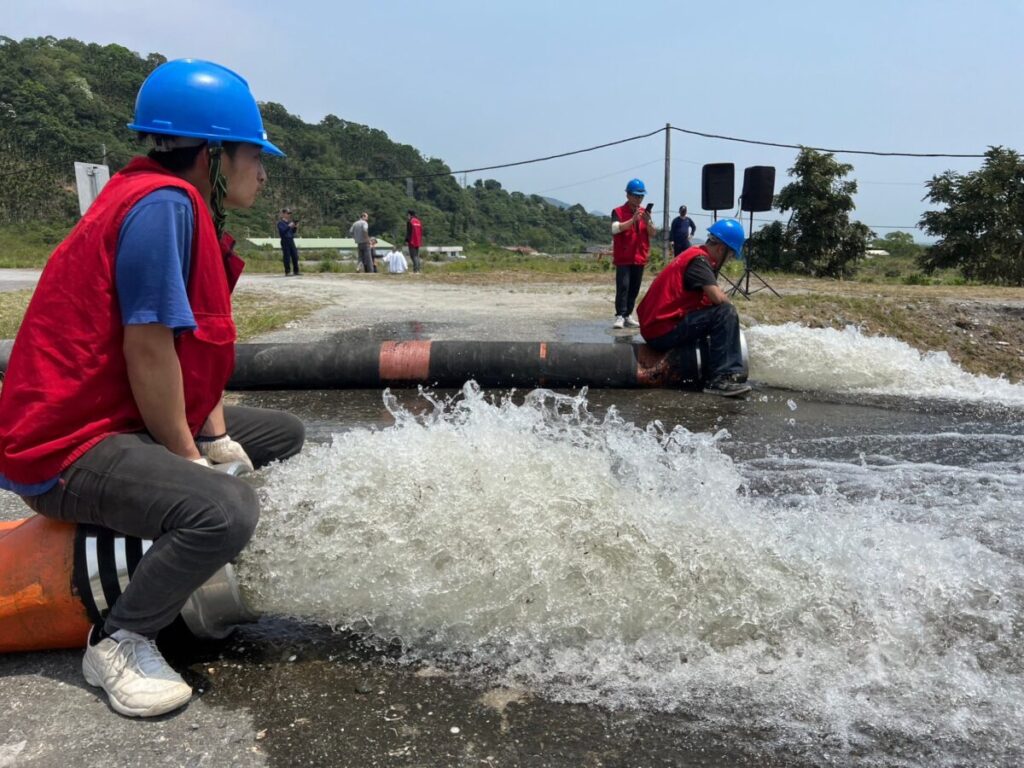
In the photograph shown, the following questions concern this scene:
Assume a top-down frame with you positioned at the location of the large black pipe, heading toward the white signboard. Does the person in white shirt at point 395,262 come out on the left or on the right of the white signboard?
right

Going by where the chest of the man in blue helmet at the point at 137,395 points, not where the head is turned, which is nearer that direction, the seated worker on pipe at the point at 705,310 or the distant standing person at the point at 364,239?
the seated worker on pipe

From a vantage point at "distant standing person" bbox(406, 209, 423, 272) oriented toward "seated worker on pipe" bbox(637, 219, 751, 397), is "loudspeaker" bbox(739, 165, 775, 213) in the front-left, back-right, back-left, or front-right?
front-left

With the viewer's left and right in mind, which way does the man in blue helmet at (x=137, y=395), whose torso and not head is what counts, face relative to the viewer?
facing to the right of the viewer

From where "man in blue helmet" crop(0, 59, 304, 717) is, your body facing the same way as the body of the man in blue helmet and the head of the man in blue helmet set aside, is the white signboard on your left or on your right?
on your left

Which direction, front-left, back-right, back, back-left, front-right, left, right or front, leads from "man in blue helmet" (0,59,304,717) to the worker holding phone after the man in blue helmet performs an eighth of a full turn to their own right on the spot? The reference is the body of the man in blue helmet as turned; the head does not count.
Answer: left
